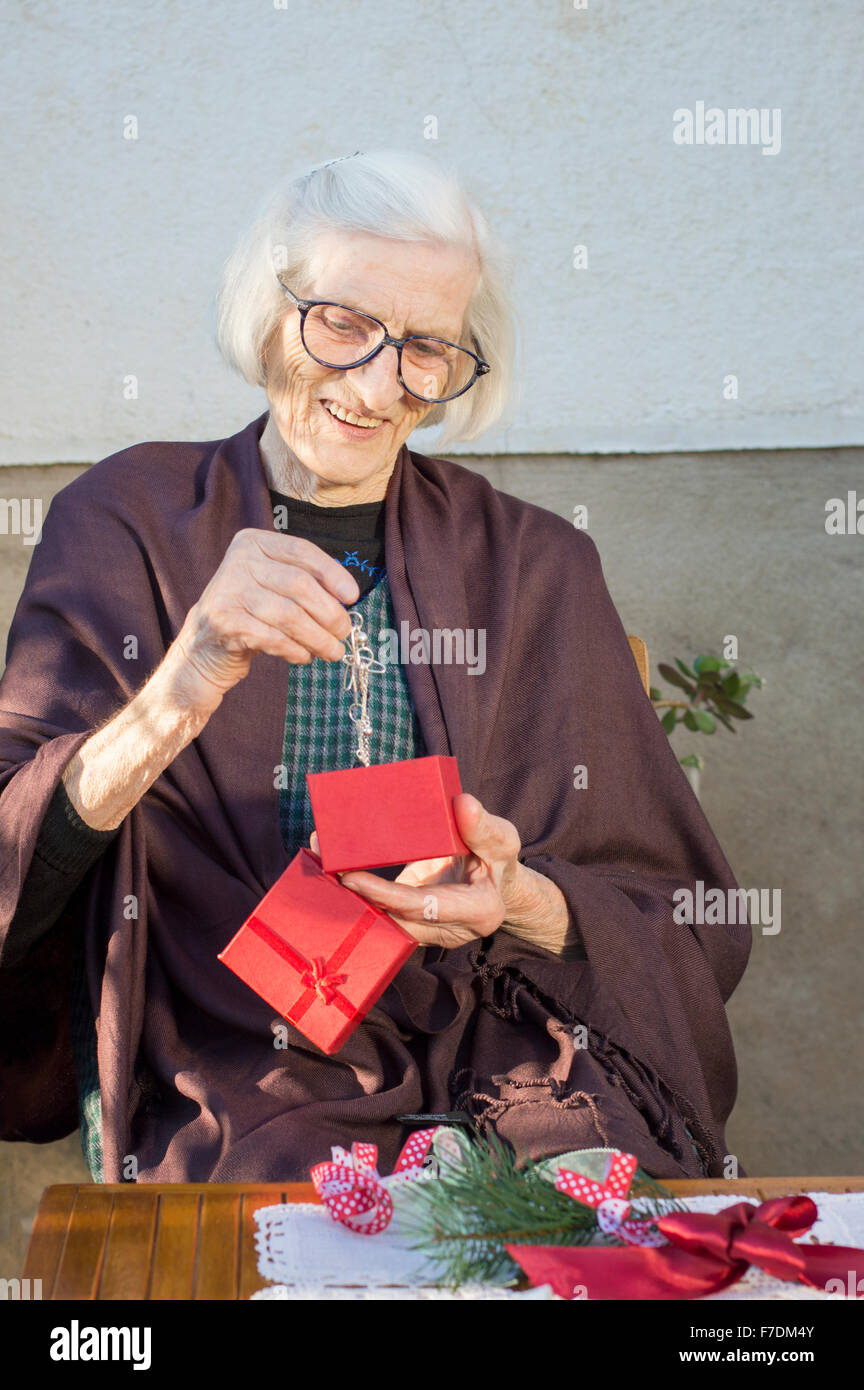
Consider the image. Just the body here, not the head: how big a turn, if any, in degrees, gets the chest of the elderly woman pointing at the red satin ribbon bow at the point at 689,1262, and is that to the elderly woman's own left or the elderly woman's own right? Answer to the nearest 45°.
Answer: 0° — they already face it

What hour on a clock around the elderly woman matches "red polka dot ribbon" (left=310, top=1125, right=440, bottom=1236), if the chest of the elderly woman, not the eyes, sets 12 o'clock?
The red polka dot ribbon is roughly at 12 o'clock from the elderly woman.

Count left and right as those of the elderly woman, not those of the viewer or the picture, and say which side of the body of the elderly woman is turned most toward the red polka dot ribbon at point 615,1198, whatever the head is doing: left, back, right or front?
front

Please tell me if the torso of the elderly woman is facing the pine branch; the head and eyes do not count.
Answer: yes

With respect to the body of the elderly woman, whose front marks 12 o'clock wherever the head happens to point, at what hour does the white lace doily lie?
The white lace doily is roughly at 12 o'clock from the elderly woman.

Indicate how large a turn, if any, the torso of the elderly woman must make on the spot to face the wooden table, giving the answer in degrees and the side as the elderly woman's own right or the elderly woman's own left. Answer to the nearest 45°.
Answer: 0° — they already face it
